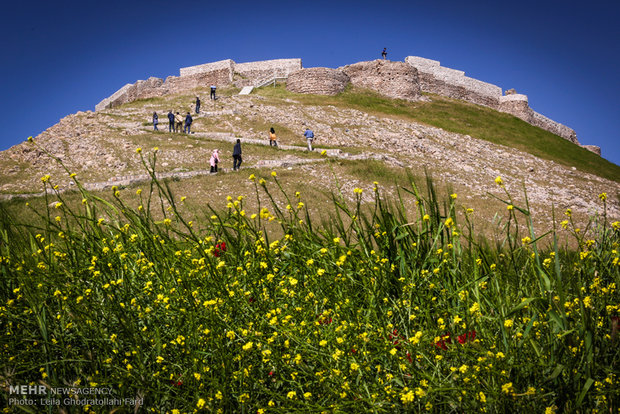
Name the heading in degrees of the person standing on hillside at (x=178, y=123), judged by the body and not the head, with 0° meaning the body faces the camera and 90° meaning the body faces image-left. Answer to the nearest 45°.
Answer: approximately 180°

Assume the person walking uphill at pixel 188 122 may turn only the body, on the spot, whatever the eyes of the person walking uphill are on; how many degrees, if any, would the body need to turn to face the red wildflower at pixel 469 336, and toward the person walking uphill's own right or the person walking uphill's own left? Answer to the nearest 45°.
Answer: approximately 180°

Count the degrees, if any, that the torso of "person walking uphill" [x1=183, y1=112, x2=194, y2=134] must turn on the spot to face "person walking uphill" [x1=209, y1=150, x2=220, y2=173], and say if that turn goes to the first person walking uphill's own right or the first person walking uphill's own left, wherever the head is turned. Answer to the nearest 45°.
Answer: approximately 180°

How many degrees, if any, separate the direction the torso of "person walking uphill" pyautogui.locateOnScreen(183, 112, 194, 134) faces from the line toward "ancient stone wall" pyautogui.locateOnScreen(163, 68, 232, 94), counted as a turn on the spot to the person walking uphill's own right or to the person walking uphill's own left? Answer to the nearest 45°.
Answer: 0° — they already face it

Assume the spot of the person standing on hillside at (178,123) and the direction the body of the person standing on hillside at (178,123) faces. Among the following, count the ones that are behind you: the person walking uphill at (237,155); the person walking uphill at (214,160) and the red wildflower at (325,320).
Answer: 3

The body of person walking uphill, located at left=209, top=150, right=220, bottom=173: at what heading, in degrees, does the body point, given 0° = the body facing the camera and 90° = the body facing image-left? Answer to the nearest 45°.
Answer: approximately 180°

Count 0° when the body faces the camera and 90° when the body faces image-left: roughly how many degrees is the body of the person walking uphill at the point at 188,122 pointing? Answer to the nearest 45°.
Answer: approximately 180°

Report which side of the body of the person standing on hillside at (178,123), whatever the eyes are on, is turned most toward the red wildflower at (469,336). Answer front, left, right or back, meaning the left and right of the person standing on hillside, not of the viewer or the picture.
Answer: back

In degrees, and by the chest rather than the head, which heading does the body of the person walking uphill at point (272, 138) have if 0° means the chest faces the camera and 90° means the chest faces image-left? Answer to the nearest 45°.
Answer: approximately 180°
